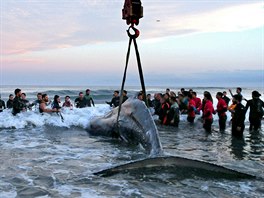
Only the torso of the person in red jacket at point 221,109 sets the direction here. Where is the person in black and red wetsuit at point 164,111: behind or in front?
in front

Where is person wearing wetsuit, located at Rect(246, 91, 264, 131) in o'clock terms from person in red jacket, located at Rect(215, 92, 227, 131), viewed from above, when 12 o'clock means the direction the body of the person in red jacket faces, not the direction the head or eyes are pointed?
The person wearing wetsuit is roughly at 6 o'clock from the person in red jacket.

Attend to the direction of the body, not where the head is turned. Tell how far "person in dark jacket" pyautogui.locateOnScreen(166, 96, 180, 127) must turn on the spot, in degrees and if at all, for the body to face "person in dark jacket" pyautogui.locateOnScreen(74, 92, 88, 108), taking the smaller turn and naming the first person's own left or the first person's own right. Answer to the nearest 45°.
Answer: approximately 45° to the first person's own right

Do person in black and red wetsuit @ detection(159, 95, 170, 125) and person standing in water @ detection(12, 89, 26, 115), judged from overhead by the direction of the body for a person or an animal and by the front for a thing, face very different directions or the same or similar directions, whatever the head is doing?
very different directions

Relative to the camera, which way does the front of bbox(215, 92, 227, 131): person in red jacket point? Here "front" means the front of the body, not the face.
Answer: to the viewer's left

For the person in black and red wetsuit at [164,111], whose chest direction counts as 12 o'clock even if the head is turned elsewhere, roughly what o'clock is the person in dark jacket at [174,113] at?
The person in dark jacket is roughly at 8 o'clock from the person in black and red wetsuit.

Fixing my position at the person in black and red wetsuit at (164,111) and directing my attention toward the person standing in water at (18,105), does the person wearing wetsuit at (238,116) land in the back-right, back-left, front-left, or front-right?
back-left

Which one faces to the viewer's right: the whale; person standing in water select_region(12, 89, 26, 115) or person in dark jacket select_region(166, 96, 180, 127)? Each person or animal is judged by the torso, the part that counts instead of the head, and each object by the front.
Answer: the person standing in water

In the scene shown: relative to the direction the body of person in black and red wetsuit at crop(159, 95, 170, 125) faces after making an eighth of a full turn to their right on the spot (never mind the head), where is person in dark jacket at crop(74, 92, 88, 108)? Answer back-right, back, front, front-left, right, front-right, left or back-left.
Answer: front
